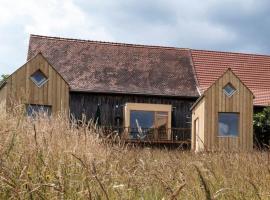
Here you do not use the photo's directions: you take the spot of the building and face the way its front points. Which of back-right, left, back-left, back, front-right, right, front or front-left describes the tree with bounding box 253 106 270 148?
back-left

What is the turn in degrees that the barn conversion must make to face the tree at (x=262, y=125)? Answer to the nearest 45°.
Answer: approximately 90° to its left

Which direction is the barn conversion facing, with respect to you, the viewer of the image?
facing the viewer
